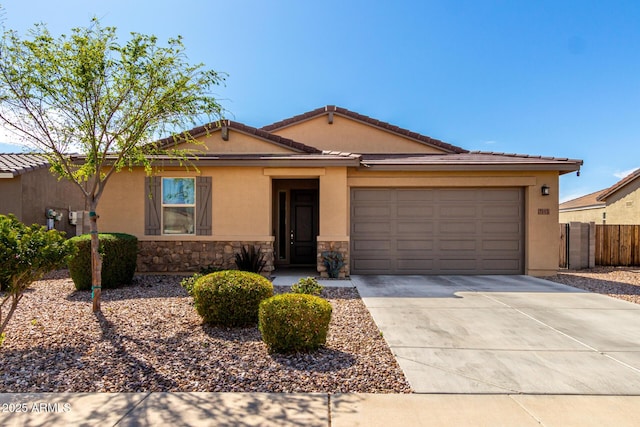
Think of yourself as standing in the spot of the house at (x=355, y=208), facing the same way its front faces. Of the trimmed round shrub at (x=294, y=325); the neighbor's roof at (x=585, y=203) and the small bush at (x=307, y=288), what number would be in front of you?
2

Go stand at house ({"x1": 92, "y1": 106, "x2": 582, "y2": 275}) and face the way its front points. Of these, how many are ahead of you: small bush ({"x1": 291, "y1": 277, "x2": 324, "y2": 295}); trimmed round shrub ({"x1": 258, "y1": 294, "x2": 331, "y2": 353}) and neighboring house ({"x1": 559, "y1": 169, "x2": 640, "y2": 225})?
2

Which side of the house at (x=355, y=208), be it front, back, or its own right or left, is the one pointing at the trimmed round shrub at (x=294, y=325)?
front

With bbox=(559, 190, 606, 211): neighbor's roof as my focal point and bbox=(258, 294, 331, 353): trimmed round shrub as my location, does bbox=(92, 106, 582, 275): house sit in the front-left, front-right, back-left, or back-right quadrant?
front-left

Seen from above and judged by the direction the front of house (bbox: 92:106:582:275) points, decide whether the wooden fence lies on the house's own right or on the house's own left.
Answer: on the house's own left

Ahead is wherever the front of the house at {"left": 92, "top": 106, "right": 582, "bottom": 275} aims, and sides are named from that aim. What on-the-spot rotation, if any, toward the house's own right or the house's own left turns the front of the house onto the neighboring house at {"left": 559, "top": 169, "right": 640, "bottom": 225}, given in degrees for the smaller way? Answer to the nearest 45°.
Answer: approximately 135° to the house's own left

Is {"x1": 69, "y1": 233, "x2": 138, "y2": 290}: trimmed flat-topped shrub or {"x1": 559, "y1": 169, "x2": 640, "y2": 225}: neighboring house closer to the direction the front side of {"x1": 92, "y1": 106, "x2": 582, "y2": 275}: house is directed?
the trimmed flat-topped shrub

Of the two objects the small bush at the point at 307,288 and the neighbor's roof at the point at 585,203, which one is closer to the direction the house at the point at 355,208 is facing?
the small bush

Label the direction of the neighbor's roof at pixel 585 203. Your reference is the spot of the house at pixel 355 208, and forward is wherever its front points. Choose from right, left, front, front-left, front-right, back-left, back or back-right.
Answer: back-left

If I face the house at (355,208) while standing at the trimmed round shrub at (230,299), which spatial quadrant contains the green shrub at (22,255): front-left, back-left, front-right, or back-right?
back-left

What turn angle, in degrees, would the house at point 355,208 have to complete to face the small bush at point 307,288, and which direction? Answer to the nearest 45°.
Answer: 0° — it already faces it

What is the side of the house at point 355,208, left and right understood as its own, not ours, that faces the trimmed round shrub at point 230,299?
front

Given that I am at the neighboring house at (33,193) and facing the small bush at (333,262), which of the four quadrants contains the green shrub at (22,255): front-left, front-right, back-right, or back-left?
front-right

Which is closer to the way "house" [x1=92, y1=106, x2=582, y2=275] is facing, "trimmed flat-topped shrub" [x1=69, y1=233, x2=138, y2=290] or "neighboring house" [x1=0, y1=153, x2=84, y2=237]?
the trimmed flat-topped shrub

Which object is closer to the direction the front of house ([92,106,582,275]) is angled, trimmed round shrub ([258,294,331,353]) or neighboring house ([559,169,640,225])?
the trimmed round shrub

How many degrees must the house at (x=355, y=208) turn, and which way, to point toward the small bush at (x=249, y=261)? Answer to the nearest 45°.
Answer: approximately 90° to its right

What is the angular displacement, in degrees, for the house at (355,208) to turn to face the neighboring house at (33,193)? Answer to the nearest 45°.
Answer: approximately 90° to its right

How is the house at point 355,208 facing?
toward the camera
